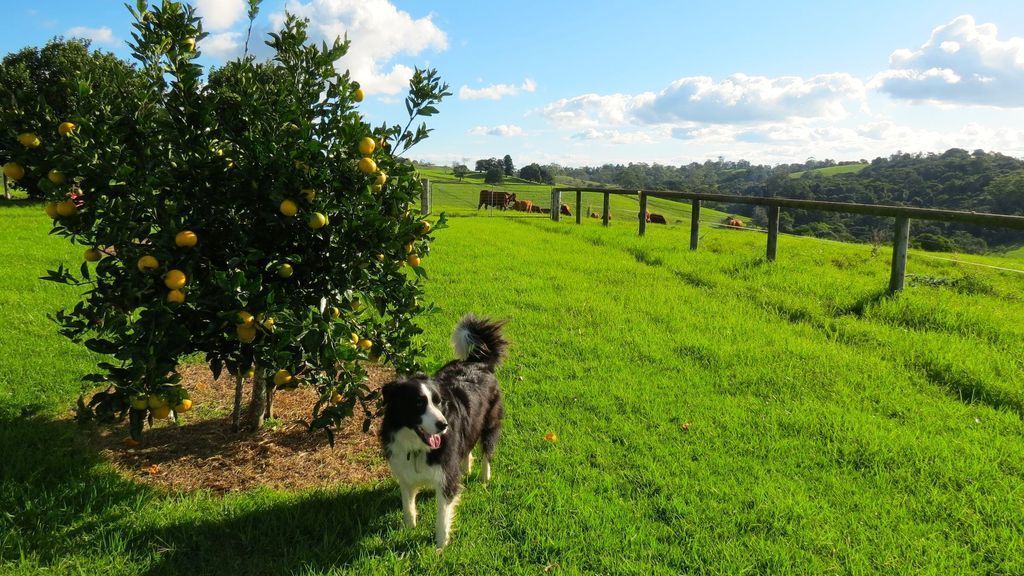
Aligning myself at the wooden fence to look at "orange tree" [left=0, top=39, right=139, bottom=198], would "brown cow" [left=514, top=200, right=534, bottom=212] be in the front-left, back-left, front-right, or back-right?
back-right

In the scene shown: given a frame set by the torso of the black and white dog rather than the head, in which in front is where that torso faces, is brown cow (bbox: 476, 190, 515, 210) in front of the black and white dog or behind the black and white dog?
behind

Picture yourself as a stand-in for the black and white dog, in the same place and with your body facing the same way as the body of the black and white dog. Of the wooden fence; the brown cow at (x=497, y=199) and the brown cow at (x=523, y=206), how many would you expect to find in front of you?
0

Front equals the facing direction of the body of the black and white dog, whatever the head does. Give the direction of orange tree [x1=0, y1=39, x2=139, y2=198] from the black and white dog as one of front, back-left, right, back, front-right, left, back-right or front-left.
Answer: front-right

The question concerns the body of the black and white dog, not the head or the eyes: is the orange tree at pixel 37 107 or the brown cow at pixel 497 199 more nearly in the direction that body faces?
the orange tree

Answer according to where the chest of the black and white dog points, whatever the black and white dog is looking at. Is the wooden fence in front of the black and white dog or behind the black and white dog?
behind

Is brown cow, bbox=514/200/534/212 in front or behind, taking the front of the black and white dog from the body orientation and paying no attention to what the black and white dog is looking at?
behind

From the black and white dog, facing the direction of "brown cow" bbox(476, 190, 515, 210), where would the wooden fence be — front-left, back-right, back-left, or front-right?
front-right

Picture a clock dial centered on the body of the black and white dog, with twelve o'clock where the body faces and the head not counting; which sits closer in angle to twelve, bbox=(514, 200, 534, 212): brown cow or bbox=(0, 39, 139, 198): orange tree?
the orange tree

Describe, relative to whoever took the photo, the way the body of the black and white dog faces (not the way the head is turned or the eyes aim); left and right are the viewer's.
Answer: facing the viewer and to the left of the viewer

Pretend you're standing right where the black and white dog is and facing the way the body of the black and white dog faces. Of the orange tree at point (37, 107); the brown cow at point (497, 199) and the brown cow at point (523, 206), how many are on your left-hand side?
0
